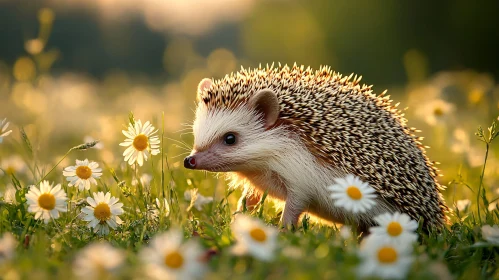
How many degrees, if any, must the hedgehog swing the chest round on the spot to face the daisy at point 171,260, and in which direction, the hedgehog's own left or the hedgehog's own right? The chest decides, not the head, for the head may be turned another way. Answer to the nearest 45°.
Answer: approximately 90° to the hedgehog's own left

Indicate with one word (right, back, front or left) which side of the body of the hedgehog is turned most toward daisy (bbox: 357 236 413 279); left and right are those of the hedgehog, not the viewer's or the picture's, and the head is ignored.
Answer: left

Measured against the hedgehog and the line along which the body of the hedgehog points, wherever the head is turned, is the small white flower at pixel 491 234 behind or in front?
behind

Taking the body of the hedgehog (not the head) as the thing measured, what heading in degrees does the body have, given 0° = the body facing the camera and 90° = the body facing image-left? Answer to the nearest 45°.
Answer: approximately 90°

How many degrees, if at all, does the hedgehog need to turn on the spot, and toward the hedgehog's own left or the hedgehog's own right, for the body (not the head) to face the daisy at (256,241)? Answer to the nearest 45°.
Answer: approximately 90° to the hedgehog's own left
